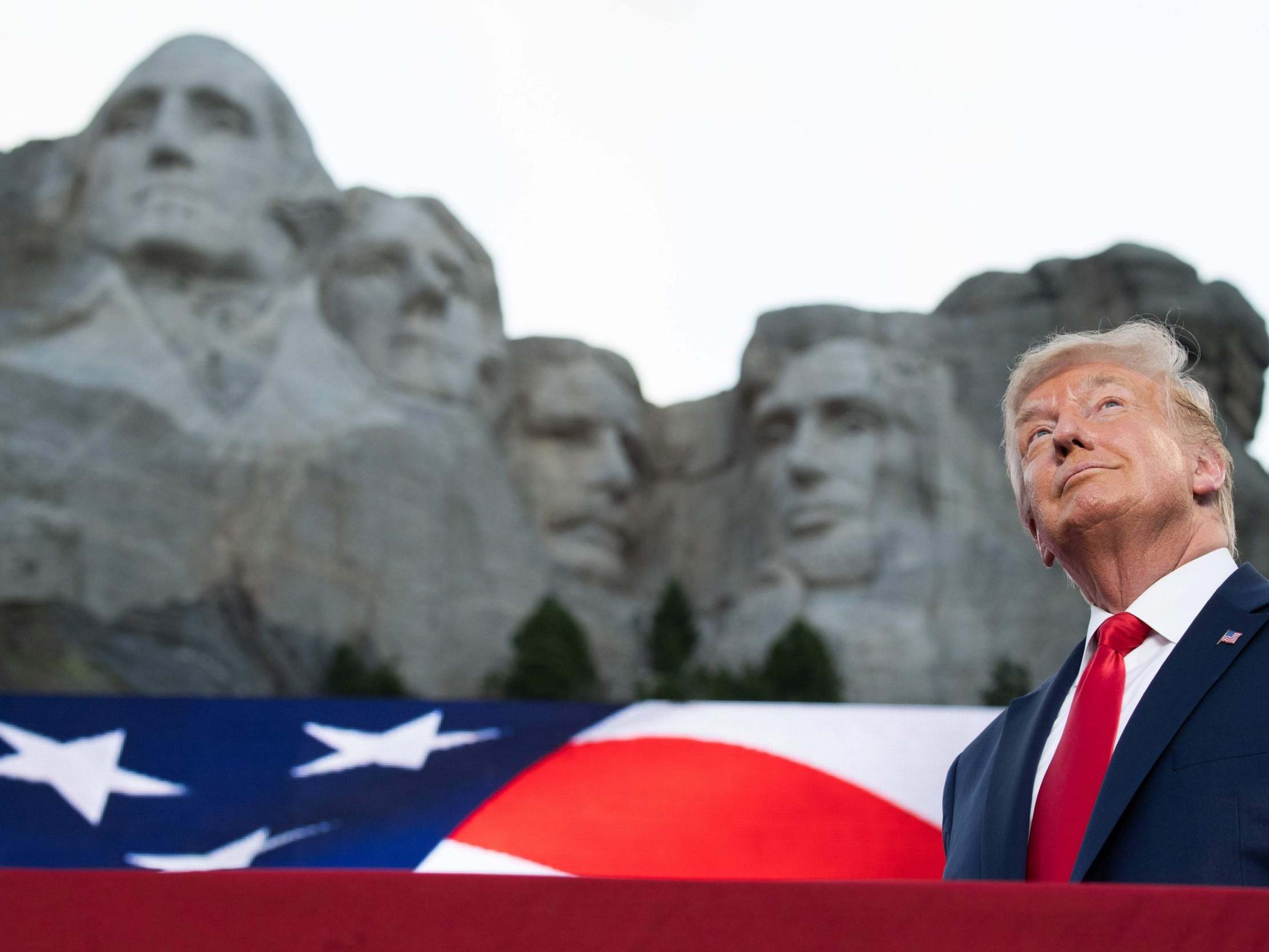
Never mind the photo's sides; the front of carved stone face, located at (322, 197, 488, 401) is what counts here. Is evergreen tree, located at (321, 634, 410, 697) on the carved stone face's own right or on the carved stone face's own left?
on the carved stone face's own right

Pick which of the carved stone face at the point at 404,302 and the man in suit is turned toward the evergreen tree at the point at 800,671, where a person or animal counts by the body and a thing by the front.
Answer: the carved stone face

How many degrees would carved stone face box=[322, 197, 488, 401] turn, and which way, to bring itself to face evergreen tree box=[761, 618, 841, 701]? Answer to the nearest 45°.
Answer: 0° — it already faces it

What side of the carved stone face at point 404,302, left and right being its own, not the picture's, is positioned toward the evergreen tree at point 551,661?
front

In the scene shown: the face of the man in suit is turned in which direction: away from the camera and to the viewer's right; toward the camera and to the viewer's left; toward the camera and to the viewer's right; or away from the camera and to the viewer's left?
toward the camera and to the viewer's left

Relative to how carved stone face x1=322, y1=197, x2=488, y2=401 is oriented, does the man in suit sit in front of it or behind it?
in front

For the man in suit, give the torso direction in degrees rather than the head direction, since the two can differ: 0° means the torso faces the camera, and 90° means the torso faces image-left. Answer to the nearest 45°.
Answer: approximately 45°

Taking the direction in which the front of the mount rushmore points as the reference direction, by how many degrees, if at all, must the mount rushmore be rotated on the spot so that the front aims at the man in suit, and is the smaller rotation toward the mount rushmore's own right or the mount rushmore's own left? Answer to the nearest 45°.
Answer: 0° — it already faces them

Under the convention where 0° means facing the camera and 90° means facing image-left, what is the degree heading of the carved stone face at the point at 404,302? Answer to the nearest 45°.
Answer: approximately 315°

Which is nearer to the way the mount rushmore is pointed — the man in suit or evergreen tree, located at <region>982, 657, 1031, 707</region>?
the man in suit

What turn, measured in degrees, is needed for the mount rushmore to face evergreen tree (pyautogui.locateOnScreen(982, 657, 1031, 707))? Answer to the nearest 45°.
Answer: approximately 90° to its left

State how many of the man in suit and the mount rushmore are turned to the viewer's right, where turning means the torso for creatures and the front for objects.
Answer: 0
